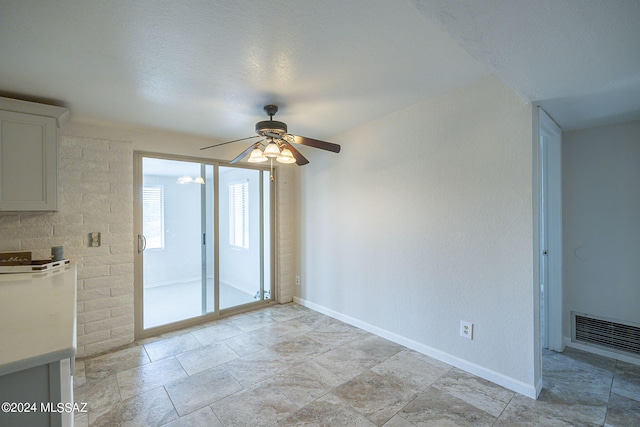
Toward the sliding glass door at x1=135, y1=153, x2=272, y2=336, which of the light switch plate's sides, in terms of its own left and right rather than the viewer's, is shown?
left

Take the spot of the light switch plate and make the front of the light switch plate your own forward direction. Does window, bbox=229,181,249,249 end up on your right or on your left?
on your left

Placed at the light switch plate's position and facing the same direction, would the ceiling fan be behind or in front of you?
in front

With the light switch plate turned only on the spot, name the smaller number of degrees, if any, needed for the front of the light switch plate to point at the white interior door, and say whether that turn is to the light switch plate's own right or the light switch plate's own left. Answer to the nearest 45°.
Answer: approximately 45° to the light switch plate's own left

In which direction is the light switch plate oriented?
toward the camera

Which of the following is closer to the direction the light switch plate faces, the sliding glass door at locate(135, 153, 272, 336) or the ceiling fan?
the ceiling fan

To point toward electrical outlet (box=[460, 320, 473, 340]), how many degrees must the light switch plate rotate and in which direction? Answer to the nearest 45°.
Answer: approximately 45° to its left

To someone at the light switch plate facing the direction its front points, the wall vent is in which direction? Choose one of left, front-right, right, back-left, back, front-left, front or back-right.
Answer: front-left
